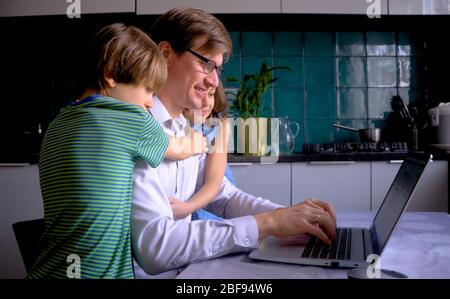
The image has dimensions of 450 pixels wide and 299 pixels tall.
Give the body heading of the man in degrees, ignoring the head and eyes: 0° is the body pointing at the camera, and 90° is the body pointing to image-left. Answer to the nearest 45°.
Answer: approximately 270°

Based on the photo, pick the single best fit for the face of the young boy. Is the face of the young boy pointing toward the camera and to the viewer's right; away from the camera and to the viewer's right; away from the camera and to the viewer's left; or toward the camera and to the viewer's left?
away from the camera and to the viewer's right

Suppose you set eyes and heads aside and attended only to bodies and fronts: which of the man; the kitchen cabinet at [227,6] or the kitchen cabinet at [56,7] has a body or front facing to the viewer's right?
the man

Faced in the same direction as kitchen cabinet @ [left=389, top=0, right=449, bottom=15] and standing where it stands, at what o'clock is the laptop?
The laptop is roughly at 12 o'clock from the kitchen cabinet.

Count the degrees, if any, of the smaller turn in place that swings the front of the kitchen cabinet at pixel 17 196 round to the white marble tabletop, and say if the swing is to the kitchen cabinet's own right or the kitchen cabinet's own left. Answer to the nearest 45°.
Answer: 0° — it already faces it

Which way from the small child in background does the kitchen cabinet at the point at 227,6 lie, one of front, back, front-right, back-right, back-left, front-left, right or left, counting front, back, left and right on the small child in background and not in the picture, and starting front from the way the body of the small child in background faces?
back-right

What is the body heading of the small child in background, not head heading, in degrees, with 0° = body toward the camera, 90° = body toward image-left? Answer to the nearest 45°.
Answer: approximately 45°

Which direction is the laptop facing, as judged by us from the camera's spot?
facing to the left of the viewer
